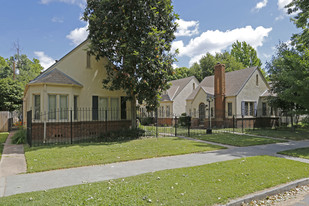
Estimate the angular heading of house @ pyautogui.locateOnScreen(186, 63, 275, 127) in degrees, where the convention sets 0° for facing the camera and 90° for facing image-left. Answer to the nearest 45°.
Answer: approximately 45°

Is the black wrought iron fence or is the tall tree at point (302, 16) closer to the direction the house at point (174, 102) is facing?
the black wrought iron fence

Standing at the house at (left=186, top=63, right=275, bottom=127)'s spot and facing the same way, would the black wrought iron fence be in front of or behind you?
in front

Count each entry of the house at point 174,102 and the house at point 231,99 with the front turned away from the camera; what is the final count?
0

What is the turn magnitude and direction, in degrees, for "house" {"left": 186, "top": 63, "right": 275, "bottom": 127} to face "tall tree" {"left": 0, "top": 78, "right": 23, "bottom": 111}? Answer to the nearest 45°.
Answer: approximately 45° to its right

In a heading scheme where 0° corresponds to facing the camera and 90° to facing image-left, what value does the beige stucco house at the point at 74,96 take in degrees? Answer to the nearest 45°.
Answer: approximately 0°

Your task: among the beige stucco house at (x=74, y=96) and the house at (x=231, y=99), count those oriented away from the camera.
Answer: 0

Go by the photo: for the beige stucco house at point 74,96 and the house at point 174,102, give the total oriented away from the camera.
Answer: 0

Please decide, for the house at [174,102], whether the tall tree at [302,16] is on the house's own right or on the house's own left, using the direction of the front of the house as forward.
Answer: on the house's own left
